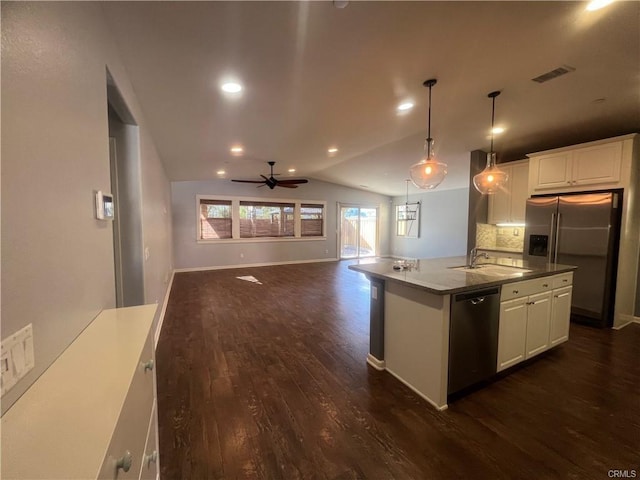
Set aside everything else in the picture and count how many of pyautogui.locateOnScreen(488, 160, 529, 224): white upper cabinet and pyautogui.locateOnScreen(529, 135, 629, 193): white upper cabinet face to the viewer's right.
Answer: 0

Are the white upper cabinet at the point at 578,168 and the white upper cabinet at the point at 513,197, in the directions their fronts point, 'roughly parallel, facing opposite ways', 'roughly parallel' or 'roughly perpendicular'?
roughly parallel

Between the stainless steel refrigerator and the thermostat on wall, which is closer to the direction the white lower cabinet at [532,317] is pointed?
the thermostat on wall

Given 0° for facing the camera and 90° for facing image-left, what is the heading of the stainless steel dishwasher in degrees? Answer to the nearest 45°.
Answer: approximately 315°

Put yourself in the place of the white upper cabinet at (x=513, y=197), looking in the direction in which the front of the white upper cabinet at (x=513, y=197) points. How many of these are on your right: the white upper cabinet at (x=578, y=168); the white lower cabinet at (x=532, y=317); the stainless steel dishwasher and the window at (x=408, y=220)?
1

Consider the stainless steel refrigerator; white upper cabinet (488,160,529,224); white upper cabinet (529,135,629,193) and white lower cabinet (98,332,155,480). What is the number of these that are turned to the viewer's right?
1

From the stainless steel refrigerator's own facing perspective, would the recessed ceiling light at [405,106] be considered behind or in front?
in front

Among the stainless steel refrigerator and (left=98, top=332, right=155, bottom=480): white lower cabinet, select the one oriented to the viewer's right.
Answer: the white lower cabinet

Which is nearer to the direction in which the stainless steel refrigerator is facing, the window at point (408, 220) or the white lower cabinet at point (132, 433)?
the white lower cabinet

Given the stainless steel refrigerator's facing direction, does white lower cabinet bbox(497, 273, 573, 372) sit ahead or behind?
ahead

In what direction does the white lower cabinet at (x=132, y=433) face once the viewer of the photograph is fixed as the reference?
facing to the right of the viewer

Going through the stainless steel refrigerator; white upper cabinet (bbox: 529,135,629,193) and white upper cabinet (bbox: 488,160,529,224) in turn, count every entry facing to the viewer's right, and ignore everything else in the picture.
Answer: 0

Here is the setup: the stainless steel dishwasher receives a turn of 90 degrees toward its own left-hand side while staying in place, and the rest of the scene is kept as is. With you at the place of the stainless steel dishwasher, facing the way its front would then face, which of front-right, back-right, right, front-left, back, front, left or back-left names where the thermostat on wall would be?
back

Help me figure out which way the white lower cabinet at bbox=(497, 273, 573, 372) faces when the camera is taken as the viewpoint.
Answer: facing the viewer and to the right of the viewer

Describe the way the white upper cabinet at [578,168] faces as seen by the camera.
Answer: facing the viewer and to the left of the viewer

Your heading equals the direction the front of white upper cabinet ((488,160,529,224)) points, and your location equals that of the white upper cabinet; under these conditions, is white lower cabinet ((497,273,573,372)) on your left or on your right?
on your left
